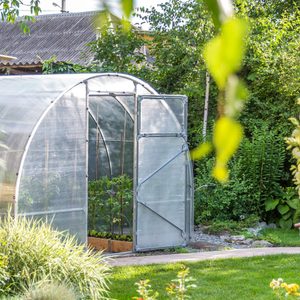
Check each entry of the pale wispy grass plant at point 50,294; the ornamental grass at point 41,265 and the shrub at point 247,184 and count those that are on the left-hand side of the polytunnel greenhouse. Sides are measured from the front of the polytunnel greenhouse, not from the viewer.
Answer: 1

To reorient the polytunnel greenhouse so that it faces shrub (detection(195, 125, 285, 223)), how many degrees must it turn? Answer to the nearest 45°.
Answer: approximately 90° to its left

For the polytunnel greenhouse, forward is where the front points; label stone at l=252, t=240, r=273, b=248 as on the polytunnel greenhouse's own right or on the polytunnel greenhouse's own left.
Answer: on the polytunnel greenhouse's own left

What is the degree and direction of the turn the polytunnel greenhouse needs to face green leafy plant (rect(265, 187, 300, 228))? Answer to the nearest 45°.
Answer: approximately 90° to its left

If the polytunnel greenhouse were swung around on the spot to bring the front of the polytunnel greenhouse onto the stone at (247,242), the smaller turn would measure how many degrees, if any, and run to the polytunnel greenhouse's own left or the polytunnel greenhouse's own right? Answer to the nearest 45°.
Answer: approximately 45° to the polytunnel greenhouse's own left

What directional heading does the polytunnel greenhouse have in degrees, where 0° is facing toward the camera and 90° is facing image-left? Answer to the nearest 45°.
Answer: approximately 315°

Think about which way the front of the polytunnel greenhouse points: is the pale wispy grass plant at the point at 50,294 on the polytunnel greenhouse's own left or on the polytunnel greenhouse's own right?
on the polytunnel greenhouse's own right

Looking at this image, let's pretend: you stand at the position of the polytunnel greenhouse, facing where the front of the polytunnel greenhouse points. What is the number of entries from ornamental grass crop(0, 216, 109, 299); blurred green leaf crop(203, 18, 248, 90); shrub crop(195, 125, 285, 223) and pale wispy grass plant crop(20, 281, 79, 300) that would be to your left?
1

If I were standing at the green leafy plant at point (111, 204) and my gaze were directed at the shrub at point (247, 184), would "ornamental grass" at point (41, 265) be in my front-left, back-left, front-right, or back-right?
back-right

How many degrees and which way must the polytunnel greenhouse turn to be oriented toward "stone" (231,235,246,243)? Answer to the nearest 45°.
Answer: approximately 45° to its left

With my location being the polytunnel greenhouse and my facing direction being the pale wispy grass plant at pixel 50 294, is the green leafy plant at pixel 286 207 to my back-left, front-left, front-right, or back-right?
back-left

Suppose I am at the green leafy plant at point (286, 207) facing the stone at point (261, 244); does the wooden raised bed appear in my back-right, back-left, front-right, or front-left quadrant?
front-right
